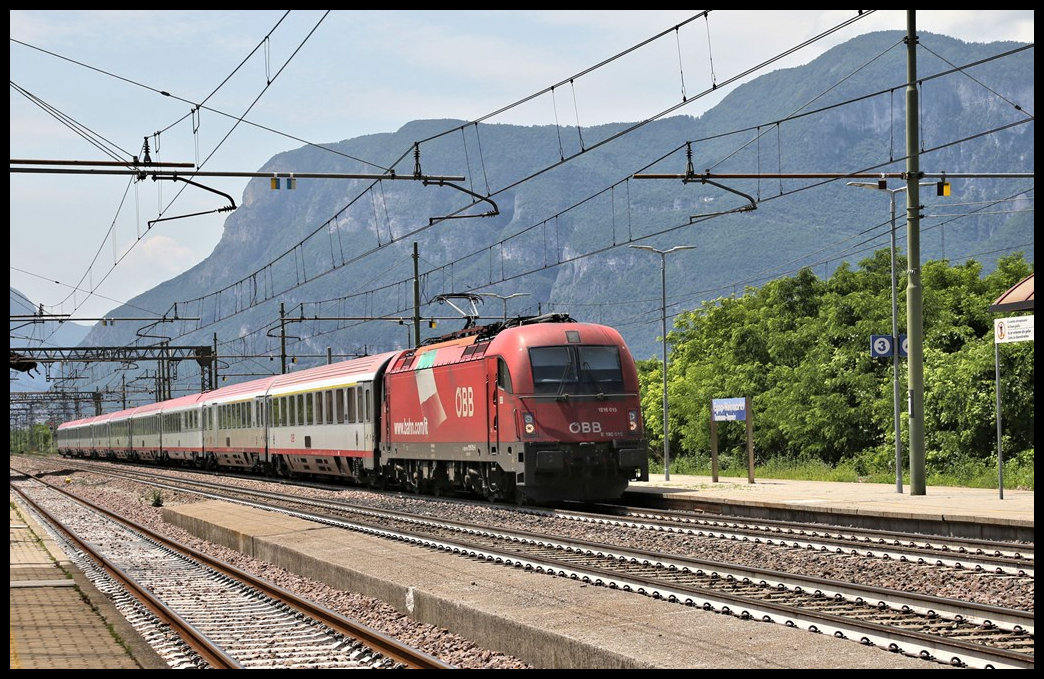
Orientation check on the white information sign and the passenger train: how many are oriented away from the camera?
0

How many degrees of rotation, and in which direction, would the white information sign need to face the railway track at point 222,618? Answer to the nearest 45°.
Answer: approximately 45° to its right

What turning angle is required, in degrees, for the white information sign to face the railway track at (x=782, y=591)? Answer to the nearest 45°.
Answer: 0° — it already faces it

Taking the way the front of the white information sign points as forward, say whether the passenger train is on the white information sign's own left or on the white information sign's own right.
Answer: on the white information sign's own right

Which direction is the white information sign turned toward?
toward the camera

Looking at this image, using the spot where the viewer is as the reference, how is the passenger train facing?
facing the viewer and to the right of the viewer
